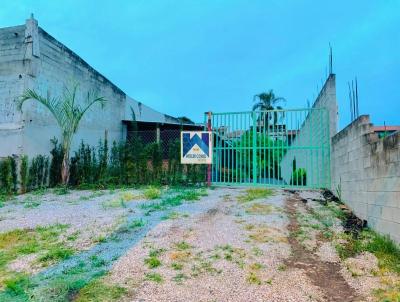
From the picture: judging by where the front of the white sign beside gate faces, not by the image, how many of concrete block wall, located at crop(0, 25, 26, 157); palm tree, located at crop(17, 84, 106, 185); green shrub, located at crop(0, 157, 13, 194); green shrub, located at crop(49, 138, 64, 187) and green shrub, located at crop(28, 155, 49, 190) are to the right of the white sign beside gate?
5

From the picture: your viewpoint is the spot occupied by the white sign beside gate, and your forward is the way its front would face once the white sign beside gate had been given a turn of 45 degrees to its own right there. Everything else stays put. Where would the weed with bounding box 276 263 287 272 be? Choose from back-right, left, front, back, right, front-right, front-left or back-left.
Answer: front-left

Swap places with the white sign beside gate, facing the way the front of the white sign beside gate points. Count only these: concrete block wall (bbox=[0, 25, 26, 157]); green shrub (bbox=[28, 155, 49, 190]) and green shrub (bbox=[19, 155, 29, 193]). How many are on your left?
0

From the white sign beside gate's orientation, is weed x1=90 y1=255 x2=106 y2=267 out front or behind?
out front

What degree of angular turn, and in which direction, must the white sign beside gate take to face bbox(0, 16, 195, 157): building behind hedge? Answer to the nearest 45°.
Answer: approximately 90° to its right

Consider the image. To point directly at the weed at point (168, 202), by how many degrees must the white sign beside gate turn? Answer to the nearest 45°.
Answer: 0° — it already faces it

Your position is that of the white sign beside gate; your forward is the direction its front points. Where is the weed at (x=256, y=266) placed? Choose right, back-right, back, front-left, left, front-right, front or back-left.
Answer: front

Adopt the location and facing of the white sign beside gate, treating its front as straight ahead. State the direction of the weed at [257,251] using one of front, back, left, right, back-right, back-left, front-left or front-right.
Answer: front

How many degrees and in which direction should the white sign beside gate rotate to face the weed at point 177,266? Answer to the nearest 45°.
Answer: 0° — it already faces it

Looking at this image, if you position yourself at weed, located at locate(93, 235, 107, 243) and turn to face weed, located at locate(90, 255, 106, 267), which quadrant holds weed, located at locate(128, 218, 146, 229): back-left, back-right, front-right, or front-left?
back-left

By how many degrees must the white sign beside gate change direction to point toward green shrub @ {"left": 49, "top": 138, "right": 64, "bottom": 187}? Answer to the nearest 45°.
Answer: approximately 90° to its right

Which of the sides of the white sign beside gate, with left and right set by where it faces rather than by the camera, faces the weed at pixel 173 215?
front

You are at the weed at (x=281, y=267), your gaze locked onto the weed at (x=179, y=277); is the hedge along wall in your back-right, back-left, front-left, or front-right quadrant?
front-right

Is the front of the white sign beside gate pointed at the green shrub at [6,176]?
no

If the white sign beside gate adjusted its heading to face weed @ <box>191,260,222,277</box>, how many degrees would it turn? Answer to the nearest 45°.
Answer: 0° — it already faces it

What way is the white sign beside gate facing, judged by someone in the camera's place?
facing the viewer

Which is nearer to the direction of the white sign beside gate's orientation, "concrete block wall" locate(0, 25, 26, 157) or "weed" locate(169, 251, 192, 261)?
the weed

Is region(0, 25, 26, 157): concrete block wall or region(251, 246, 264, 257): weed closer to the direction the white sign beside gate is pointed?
the weed

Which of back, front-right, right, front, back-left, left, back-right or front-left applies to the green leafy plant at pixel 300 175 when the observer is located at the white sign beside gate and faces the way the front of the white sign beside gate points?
left

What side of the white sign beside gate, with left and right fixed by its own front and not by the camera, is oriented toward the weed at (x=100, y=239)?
front

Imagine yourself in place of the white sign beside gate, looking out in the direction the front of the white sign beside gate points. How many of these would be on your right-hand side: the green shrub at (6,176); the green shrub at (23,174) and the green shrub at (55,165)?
3

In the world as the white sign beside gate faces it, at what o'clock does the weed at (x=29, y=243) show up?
The weed is roughly at 1 o'clock from the white sign beside gate.

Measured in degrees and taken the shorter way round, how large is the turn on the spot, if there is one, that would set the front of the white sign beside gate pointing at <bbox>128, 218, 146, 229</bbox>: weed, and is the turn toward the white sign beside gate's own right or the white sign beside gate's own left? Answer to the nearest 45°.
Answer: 0° — it already faces it
